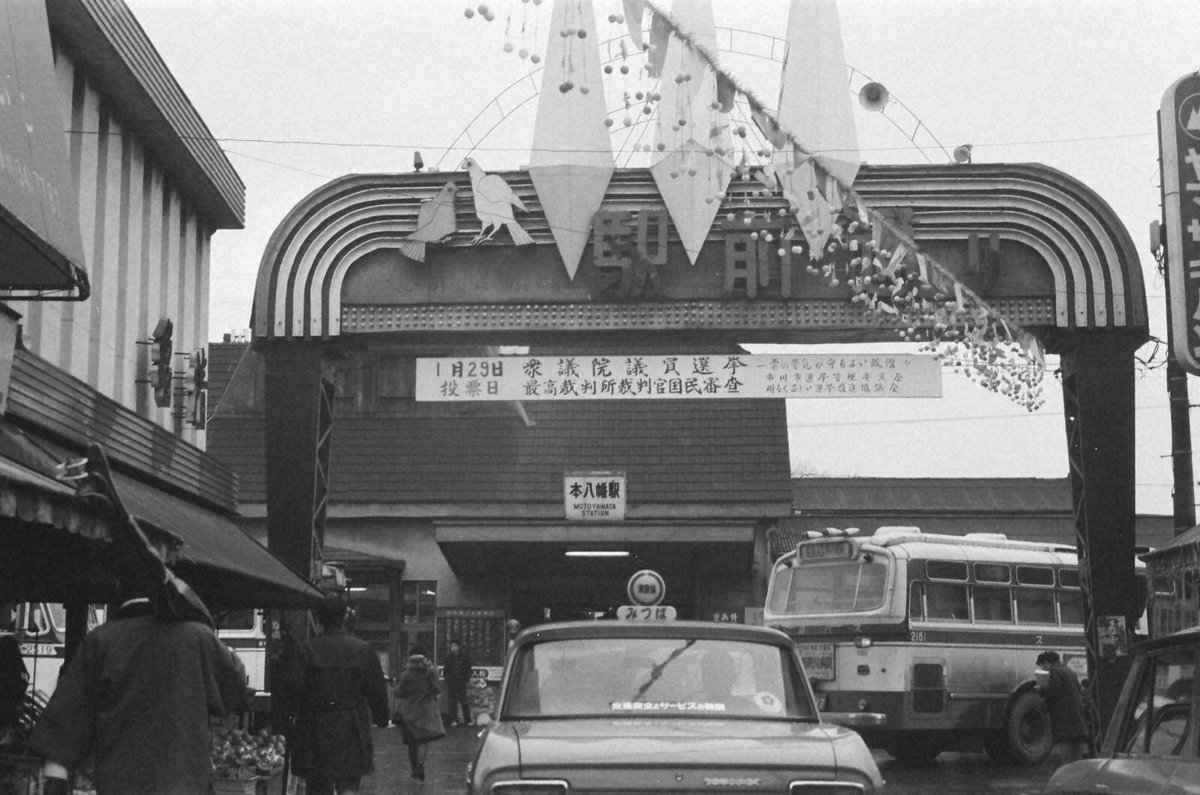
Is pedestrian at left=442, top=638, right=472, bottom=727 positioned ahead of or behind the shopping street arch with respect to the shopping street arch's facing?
behind

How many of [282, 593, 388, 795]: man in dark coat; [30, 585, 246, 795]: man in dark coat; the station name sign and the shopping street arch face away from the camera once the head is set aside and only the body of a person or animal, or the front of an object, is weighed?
2

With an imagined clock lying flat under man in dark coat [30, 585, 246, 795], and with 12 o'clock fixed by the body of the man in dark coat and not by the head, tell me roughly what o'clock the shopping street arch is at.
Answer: The shopping street arch is roughly at 1 o'clock from the man in dark coat.

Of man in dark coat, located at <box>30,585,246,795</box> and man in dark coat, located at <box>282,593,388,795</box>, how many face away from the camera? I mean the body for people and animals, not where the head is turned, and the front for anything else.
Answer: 2

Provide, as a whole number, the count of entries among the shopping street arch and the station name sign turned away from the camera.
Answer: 0

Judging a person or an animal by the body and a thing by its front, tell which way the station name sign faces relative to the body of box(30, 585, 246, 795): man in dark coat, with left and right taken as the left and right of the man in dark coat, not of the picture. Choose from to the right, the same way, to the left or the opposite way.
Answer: the opposite way

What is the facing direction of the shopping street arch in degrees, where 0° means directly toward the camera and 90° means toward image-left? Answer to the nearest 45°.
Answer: approximately 0°

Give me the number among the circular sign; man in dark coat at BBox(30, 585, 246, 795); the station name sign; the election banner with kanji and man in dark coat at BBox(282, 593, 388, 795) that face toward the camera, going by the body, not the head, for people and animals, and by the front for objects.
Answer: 3
